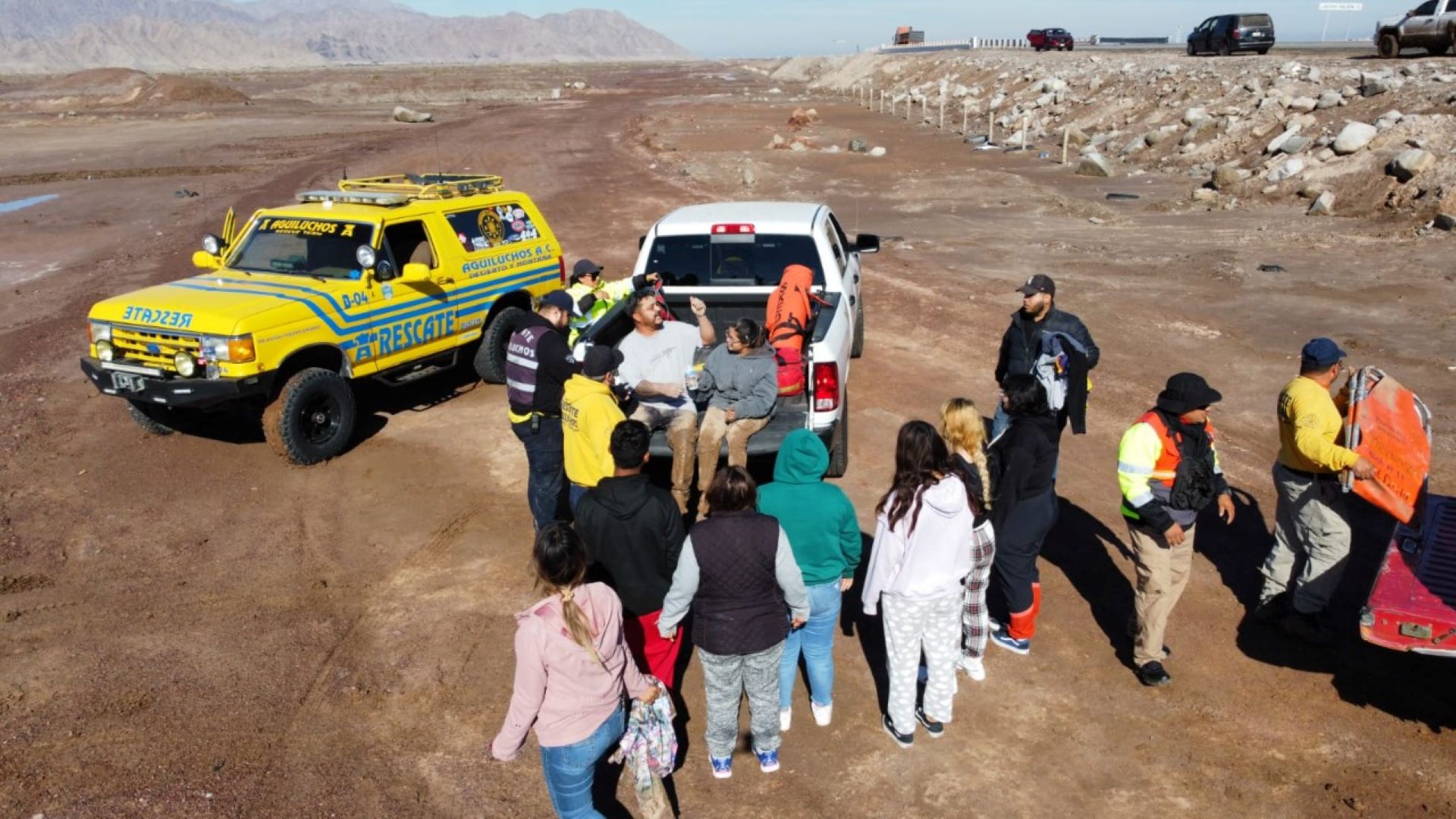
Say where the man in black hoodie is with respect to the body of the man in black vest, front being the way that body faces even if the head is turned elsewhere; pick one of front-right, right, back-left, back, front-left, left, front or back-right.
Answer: back-right

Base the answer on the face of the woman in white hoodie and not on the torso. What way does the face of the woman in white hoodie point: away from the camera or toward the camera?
away from the camera

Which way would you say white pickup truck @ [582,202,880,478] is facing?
away from the camera

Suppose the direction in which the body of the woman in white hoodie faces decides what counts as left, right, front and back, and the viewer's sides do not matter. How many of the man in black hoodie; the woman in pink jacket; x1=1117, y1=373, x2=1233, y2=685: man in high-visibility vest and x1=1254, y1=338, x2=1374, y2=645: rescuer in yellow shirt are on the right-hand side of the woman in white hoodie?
2

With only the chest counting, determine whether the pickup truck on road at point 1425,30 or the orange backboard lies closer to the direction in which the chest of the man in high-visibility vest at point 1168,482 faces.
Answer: the orange backboard

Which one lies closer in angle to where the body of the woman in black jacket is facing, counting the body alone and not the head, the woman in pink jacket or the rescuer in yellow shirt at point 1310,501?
the woman in pink jacket

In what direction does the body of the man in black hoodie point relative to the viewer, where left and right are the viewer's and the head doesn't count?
facing away from the viewer

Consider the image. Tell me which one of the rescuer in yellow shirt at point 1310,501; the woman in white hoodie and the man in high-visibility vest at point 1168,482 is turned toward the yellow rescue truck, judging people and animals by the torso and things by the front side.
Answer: the woman in white hoodie

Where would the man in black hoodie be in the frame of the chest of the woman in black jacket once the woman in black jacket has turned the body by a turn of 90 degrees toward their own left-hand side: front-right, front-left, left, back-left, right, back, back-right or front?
front-right

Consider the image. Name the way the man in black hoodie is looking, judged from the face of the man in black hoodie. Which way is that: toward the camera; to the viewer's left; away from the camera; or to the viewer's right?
away from the camera

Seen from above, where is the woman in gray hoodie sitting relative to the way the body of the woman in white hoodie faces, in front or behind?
in front

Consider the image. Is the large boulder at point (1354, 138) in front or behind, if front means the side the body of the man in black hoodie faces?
in front

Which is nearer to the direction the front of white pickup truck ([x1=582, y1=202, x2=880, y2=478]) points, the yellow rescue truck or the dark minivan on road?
the dark minivan on road

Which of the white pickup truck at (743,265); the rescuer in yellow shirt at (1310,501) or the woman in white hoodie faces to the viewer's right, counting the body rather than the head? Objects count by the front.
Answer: the rescuer in yellow shirt

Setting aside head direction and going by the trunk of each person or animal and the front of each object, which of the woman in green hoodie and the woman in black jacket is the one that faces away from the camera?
the woman in green hoodie
